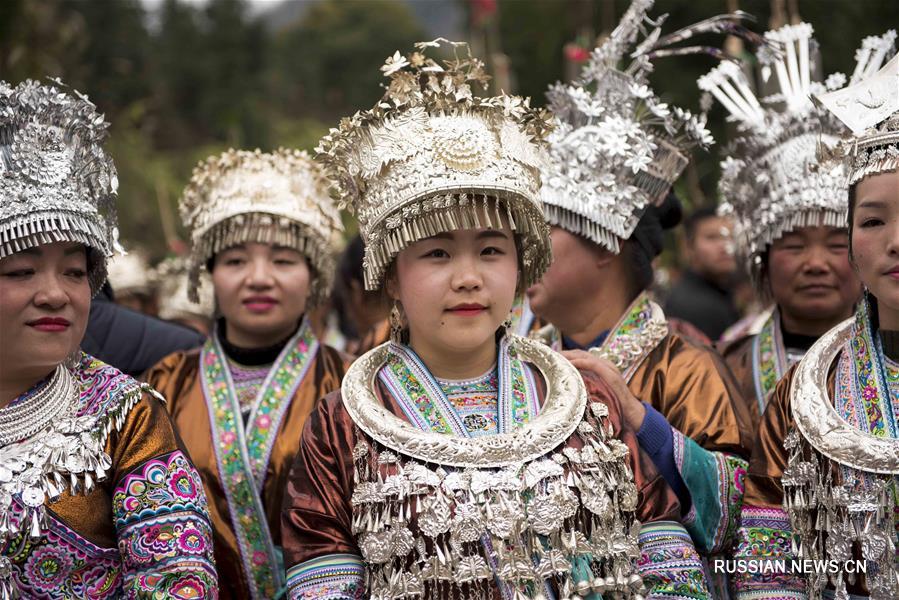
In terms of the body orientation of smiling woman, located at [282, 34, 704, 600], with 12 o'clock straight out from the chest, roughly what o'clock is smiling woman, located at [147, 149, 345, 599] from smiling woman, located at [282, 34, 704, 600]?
smiling woman, located at [147, 149, 345, 599] is roughly at 5 o'clock from smiling woman, located at [282, 34, 704, 600].

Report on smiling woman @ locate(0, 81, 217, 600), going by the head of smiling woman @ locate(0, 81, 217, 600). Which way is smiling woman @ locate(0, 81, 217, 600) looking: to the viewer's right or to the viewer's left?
to the viewer's right

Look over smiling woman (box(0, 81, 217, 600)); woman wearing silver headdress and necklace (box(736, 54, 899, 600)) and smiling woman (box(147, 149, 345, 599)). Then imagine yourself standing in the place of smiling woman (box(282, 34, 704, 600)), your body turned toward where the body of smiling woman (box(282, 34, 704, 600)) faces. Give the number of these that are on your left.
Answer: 1

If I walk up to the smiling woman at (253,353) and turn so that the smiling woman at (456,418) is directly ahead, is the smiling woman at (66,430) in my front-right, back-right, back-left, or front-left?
front-right

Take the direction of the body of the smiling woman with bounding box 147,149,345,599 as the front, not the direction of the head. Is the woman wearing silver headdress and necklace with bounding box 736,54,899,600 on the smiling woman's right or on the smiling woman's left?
on the smiling woman's left

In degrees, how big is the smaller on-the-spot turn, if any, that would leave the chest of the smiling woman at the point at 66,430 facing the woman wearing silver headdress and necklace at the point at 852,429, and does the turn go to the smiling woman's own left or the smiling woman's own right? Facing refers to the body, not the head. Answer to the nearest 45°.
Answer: approximately 135° to the smiling woman's own left

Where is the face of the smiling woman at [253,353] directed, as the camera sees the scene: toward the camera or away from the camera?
toward the camera

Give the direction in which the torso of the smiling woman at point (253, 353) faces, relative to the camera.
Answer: toward the camera

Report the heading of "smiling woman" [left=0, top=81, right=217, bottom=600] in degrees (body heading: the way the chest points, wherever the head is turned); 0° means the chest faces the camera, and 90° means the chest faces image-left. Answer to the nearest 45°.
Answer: approximately 45°

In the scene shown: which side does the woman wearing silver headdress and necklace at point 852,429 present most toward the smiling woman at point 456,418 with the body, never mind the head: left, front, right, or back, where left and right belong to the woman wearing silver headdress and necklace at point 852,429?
right

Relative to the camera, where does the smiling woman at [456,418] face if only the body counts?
toward the camera

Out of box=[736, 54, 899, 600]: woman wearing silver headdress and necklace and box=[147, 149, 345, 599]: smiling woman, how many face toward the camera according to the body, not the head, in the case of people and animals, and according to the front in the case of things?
2

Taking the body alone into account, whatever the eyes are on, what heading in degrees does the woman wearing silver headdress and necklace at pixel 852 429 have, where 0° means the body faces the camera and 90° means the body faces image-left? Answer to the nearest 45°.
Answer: approximately 0°

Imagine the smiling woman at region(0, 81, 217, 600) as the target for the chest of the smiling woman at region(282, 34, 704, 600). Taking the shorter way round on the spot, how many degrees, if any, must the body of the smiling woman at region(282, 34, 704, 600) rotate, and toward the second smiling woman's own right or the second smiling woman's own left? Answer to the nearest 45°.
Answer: approximately 90° to the second smiling woman's own right

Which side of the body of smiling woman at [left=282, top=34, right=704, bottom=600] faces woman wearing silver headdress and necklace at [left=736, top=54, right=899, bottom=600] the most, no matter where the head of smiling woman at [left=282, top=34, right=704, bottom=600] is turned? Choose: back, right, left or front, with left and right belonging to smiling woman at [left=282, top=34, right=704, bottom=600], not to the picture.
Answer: left

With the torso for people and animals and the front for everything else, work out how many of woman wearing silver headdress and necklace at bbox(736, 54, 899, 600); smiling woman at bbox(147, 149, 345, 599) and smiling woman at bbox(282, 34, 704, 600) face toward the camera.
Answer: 3

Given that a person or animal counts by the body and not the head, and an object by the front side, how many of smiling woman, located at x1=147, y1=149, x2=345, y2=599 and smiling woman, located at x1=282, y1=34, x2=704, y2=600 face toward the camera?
2

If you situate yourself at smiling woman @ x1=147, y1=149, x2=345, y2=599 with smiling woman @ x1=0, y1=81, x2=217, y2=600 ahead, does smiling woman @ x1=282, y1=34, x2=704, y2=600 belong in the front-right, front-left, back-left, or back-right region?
front-left
